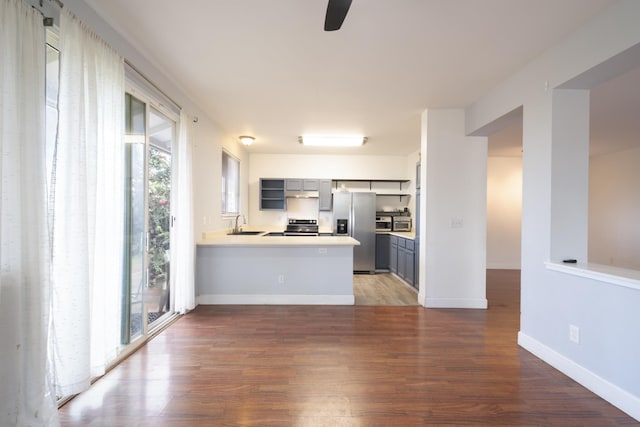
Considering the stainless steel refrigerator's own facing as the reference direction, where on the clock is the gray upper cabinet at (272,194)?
The gray upper cabinet is roughly at 3 o'clock from the stainless steel refrigerator.

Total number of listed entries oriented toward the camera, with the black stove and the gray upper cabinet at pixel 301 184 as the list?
2

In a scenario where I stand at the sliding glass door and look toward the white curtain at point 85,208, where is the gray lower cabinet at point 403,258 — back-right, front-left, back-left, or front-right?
back-left

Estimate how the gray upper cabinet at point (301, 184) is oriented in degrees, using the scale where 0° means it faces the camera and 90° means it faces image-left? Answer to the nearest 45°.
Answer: approximately 0°

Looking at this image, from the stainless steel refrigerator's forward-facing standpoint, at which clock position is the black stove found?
The black stove is roughly at 3 o'clock from the stainless steel refrigerator.

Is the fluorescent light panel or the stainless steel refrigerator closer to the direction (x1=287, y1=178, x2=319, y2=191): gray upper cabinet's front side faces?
the fluorescent light panel

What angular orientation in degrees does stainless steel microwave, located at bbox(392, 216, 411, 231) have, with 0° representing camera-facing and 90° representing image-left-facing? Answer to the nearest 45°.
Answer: approximately 0°

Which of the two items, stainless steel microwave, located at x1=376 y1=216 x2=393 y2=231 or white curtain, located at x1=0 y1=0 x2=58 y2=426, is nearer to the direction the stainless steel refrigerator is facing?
the white curtain

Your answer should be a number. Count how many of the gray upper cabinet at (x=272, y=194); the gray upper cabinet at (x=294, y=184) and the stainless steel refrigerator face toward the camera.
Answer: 3

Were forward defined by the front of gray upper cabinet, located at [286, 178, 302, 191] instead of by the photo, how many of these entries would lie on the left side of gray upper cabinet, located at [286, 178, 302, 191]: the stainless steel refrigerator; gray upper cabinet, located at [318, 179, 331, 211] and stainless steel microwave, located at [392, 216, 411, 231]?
3
